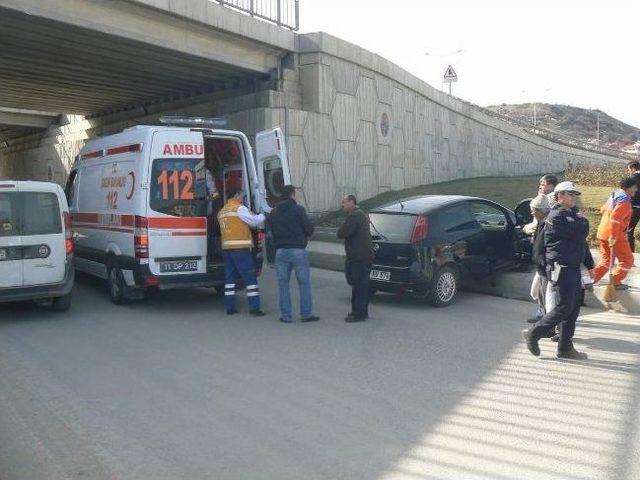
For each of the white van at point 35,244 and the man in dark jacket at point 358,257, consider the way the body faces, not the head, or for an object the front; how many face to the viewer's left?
1

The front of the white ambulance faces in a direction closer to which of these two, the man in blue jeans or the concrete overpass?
the concrete overpass

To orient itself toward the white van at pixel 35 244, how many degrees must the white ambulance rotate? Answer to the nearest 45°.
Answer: approximately 45° to its left

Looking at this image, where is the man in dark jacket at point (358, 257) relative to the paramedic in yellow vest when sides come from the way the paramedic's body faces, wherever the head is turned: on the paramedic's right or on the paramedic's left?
on the paramedic's right

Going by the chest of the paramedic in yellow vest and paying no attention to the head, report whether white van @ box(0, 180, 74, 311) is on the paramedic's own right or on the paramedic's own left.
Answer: on the paramedic's own left

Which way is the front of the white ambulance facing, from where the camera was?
facing away from the viewer and to the left of the viewer

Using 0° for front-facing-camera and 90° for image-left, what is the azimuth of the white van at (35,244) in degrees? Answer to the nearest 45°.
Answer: approximately 180°

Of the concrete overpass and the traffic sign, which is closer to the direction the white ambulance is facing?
the concrete overpass

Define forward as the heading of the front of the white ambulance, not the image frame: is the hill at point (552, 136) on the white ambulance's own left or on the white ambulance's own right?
on the white ambulance's own right

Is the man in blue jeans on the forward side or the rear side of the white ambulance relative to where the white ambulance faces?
on the rear side

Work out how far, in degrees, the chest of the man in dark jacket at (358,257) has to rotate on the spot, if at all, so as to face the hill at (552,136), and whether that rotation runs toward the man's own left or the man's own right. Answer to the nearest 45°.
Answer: approximately 90° to the man's own right

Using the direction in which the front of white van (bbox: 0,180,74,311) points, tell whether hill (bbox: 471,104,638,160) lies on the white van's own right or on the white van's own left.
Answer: on the white van's own right

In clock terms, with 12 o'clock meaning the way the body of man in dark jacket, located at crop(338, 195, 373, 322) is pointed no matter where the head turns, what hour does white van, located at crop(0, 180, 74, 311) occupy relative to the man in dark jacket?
The white van is roughly at 12 o'clock from the man in dark jacket.

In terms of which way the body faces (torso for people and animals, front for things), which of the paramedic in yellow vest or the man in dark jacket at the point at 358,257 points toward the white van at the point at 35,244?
the man in dark jacket

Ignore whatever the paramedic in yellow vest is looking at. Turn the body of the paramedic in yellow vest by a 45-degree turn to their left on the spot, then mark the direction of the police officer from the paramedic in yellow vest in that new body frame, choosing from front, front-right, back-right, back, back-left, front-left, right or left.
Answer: back-right
